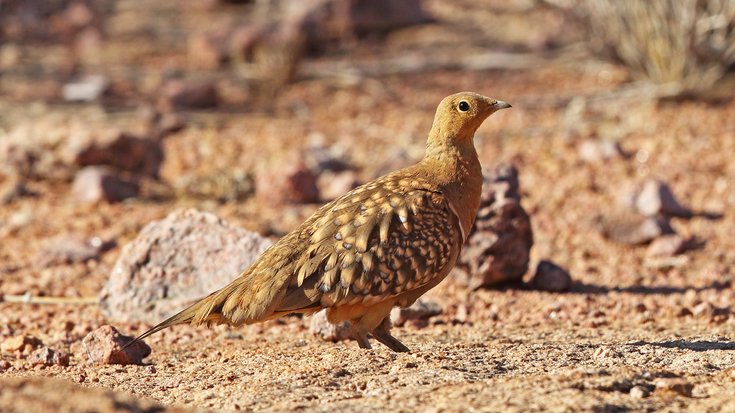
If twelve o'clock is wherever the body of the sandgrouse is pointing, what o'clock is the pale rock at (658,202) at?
The pale rock is roughly at 10 o'clock from the sandgrouse.

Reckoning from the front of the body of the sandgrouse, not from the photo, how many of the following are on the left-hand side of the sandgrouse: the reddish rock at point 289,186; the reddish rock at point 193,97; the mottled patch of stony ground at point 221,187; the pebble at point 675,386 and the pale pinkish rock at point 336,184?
4

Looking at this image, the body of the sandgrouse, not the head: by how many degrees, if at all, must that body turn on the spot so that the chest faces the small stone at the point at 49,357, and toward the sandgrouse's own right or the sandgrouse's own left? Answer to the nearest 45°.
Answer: approximately 180°

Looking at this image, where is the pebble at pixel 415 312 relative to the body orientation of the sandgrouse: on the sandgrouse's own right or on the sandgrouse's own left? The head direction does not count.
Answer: on the sandgrouse's own left

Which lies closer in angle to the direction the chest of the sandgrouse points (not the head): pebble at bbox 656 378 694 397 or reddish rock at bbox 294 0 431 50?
the pebble

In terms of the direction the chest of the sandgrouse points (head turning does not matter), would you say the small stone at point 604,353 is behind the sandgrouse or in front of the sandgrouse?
in front

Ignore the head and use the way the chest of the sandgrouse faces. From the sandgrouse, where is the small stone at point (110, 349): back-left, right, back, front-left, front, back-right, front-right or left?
back

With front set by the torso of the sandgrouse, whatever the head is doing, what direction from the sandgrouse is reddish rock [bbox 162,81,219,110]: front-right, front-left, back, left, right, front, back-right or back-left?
left

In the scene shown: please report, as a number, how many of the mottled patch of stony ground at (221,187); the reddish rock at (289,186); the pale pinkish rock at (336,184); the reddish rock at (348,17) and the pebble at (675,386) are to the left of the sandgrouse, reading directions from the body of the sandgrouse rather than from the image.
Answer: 4

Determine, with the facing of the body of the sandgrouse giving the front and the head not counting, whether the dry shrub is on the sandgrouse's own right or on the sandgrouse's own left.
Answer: on the sandgrouse's own left

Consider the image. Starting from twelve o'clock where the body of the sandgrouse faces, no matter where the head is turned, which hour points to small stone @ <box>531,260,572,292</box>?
The small stone is roughly at 10 o'clock from the sandgrouse.

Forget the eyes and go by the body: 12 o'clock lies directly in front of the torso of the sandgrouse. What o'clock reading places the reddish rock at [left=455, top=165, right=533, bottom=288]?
The reddish rock is roughly at 10 o'clock from the sandgrouse.

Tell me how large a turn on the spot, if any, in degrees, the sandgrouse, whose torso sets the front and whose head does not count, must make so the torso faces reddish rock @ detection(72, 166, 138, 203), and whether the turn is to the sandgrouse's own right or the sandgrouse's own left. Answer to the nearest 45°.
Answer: approximately 135° to the sandgrouse's own left

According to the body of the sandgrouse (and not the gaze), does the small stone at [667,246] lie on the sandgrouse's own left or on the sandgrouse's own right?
on the sandgrouse's own left

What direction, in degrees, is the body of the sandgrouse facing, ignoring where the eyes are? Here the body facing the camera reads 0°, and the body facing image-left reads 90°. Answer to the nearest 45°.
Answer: approximately 270°
